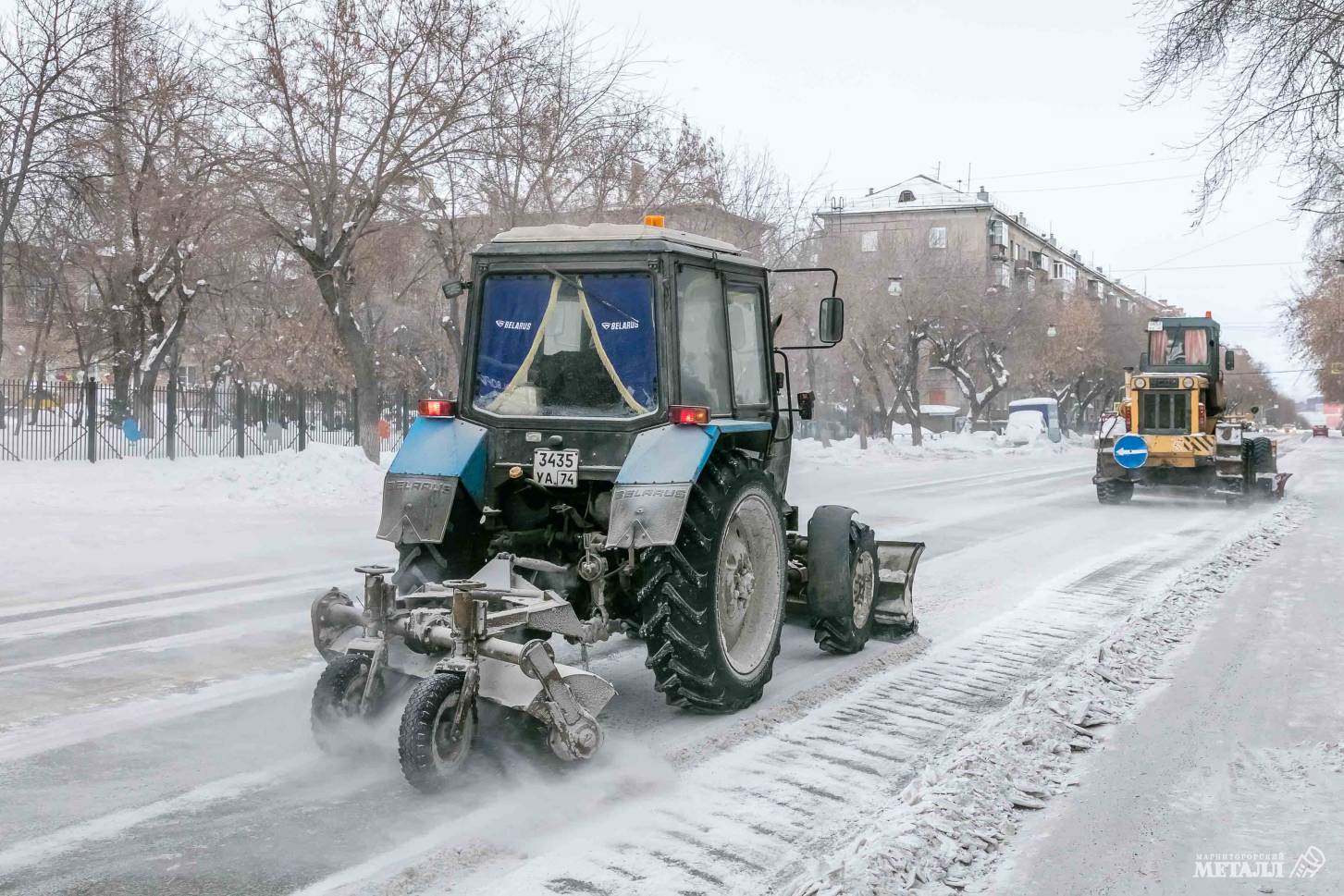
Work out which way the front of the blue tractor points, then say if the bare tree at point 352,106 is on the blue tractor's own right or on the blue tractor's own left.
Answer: on the blue tractor's own left

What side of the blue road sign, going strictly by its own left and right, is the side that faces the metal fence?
right

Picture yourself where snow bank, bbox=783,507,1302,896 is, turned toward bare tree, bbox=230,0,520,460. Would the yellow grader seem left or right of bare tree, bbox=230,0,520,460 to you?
right

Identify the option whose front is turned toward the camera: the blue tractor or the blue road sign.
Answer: the blue road sign

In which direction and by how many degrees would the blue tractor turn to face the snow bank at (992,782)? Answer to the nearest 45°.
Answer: approximately 90° to its right

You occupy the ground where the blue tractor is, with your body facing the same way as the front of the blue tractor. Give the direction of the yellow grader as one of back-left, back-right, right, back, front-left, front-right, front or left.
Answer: front

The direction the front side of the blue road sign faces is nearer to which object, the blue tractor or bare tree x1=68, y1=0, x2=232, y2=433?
the blue tractor

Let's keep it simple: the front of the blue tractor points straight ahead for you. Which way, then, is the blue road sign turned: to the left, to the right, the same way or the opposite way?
the opposite way

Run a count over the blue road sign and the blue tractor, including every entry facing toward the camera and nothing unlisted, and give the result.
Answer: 1

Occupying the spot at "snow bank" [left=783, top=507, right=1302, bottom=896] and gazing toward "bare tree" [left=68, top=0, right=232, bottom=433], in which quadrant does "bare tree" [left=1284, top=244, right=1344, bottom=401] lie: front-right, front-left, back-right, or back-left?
front-right

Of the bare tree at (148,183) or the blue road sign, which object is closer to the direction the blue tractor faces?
the blue road sign

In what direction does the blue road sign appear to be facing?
toward the camera

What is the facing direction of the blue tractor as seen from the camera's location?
facing away from the viewer and to the right of the viewer

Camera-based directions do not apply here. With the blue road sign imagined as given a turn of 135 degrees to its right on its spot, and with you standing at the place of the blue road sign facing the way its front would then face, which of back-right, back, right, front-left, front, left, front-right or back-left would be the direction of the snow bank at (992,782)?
back-left

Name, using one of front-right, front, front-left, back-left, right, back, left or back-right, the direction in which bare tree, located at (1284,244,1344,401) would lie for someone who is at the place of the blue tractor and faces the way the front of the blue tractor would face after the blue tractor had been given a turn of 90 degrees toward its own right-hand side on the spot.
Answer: left

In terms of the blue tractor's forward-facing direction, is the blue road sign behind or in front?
in front
